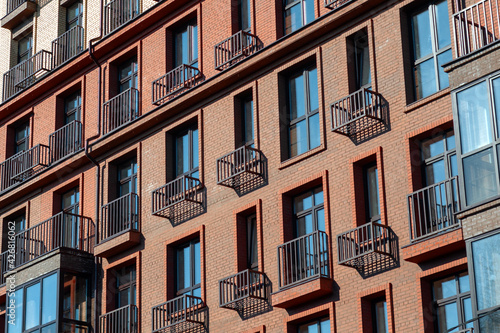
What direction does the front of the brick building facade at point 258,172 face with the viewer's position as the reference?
facing the viewer and to the left of the viewer

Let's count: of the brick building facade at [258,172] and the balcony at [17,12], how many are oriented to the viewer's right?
0

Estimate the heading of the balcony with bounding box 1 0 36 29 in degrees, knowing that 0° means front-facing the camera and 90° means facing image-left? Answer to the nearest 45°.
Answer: approximately 45°

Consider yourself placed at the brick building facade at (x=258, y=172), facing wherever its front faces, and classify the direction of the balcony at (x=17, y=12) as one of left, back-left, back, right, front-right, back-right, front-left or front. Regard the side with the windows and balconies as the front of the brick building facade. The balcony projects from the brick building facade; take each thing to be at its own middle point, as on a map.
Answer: right

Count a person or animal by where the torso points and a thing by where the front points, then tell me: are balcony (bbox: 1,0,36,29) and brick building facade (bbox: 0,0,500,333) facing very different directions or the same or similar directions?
same or similar directions

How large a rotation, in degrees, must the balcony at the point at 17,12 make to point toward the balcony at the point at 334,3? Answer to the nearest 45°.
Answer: approximately 90° to its left
